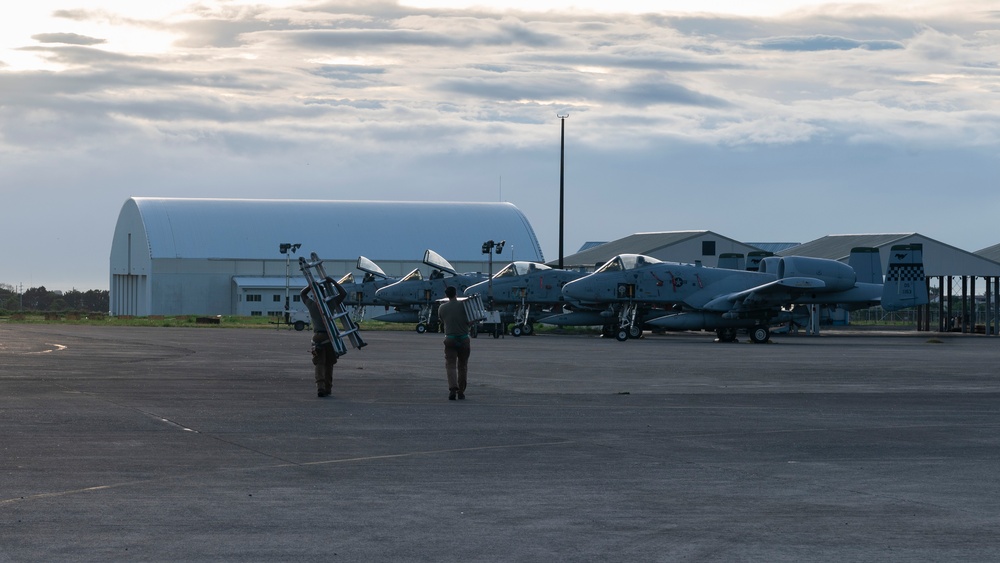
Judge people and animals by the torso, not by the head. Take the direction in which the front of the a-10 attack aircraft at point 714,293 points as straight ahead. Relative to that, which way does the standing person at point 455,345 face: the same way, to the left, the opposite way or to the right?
to the right

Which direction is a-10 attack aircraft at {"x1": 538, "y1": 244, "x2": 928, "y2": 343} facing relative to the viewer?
to the viewer's left

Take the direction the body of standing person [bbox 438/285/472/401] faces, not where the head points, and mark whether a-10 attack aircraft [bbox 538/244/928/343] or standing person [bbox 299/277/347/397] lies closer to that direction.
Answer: the a-10 attack aircraft

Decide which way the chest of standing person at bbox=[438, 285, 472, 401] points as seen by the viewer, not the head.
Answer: away from the camera

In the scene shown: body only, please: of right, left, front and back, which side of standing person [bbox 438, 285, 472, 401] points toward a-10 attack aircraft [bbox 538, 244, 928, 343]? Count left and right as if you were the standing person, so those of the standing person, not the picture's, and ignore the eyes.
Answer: front

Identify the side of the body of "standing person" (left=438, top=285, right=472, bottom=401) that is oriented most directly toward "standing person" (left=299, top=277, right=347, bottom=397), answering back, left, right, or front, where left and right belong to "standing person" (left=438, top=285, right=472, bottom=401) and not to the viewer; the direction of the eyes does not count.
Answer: left

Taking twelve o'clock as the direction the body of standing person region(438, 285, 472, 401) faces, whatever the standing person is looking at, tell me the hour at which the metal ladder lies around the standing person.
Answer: The metal ladder is roughly at 10 o'clock from the standing person.

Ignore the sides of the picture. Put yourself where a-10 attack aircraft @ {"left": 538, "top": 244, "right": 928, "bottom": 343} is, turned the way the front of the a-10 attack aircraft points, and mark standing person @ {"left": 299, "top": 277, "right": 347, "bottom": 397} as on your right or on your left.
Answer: on your left

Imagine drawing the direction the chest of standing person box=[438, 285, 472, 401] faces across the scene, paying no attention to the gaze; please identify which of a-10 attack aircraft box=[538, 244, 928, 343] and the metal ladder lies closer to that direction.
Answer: the a-10 attack aircraft

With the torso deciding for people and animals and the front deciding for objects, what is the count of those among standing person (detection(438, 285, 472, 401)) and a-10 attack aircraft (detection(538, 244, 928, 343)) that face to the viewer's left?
1

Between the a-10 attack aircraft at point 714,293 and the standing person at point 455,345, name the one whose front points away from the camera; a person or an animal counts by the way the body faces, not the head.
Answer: the standing person
